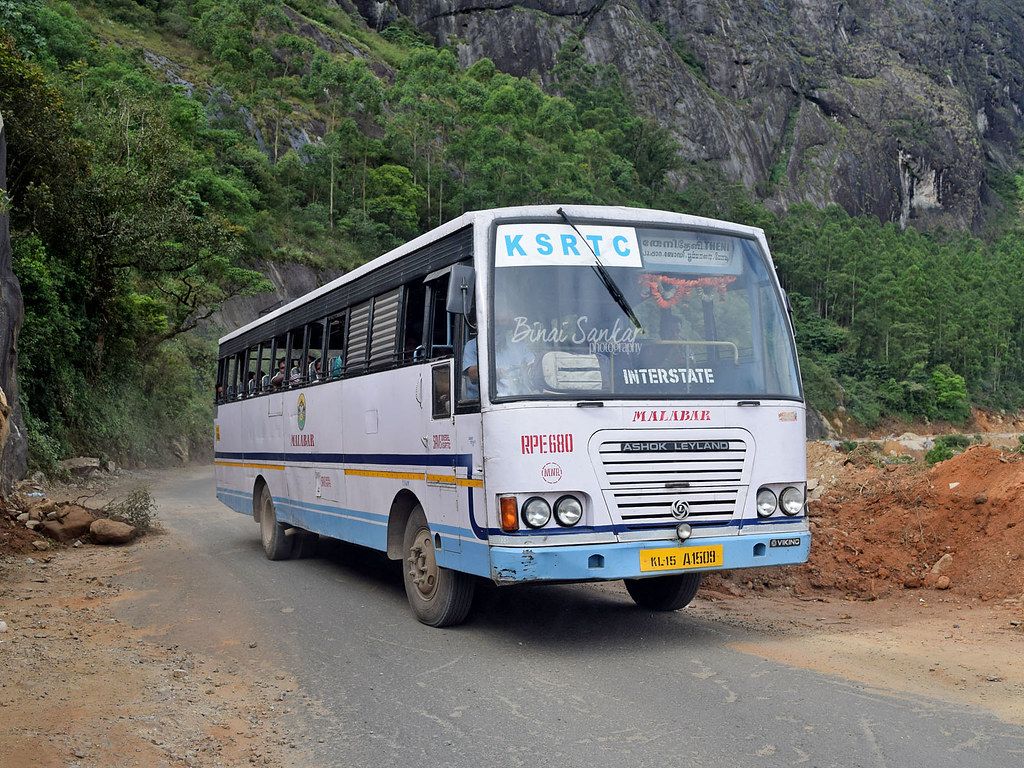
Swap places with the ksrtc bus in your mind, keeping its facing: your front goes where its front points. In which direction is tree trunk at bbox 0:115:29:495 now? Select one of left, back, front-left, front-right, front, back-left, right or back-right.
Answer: back

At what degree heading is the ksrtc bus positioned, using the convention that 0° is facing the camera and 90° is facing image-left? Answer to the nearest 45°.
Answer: approximately 315°

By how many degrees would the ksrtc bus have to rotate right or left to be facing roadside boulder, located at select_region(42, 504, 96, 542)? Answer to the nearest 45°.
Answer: approximately 180°

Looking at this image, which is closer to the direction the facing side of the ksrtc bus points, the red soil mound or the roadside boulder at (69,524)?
the red soil mound

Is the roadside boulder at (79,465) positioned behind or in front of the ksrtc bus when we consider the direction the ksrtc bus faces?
behind

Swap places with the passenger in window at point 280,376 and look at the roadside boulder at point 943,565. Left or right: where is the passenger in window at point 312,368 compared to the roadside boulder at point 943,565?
right

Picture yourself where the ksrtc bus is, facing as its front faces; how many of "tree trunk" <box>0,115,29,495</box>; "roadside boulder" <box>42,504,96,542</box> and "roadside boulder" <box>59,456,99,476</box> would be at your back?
3
